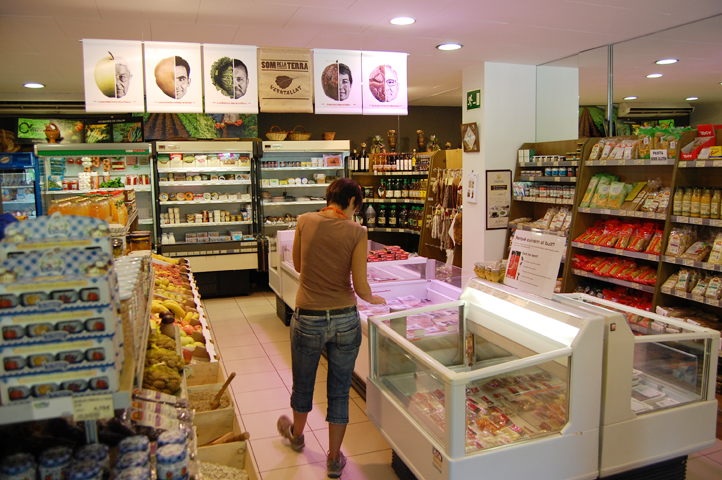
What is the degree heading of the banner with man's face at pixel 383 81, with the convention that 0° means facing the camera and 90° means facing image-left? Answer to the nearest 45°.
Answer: approximately 0°

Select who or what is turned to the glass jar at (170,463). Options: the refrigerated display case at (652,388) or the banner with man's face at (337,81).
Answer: the banner with man's face

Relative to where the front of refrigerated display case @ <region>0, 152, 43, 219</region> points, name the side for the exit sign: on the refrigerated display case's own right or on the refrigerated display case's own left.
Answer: on the refrigerated display case's own left

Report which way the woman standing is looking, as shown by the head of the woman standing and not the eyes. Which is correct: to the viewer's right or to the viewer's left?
to the viewer's right
